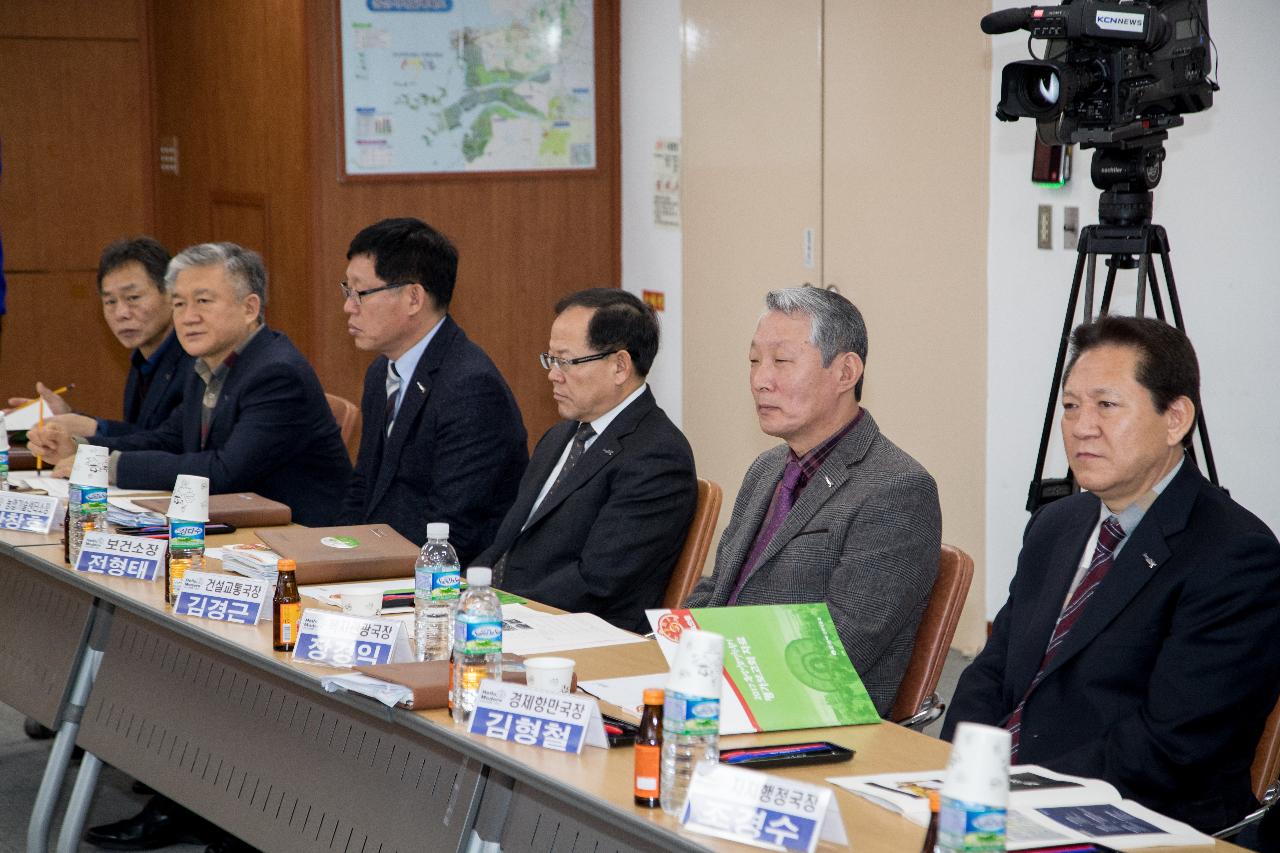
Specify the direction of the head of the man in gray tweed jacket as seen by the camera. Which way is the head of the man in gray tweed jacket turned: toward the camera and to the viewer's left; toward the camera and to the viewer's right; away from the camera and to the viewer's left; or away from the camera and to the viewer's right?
toward the camera and to the viewer's left

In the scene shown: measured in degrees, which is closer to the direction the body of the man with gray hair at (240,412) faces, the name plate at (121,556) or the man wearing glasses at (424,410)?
the name plate

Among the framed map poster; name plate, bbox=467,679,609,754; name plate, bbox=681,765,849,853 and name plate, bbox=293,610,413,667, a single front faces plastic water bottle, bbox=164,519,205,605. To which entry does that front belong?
the framed map poster

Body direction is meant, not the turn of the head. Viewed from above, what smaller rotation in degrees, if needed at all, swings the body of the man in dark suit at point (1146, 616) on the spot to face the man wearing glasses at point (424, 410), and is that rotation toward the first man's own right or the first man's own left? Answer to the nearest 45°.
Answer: approximately 90° to the first man's own right

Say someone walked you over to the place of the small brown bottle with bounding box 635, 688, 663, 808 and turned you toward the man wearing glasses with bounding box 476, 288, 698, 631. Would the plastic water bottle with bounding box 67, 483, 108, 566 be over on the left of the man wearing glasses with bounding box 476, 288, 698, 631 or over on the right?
left

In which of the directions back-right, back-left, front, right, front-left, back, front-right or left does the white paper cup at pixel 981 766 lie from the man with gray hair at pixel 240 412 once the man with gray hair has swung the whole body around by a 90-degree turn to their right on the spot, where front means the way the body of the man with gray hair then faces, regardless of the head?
back-left

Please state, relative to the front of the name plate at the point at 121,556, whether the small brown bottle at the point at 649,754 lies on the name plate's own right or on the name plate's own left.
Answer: on the name plate's own left

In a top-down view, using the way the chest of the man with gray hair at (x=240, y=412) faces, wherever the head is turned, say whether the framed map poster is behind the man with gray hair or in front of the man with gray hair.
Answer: behind

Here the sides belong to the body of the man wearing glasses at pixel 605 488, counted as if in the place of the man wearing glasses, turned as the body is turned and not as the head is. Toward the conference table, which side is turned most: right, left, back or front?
front

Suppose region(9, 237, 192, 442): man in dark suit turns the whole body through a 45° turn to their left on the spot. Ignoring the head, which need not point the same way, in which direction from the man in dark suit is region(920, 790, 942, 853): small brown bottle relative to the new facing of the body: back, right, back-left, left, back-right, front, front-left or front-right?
front

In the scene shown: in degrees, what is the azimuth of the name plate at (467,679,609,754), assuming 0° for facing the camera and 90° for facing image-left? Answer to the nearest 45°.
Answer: approximately 45°

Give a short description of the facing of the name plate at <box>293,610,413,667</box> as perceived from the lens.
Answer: facing the viewer and to the left of the viewer

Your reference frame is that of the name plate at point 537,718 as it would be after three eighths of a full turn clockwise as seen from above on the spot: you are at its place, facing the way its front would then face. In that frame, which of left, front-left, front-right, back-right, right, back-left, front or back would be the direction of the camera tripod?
front-right

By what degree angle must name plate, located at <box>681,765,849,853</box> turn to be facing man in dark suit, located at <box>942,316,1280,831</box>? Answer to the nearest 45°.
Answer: approximately 180°

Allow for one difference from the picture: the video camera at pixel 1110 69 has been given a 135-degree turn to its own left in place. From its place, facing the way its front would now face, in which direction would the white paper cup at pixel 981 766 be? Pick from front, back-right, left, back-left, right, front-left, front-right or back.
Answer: right
